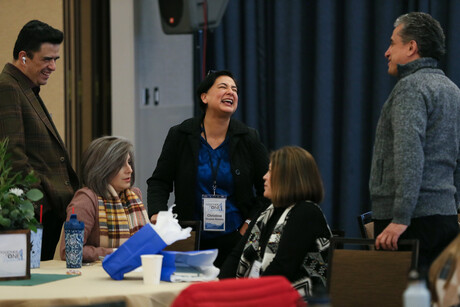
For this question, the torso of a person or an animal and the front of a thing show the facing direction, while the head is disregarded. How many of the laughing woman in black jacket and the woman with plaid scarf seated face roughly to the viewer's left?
0

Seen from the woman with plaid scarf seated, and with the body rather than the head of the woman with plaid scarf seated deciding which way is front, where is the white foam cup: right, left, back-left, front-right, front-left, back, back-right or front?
front-right

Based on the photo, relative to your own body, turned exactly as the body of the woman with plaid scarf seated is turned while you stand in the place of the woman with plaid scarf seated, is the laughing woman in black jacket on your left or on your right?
on your left

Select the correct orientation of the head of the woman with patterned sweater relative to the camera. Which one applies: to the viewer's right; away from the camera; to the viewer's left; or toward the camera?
to the viewer's left

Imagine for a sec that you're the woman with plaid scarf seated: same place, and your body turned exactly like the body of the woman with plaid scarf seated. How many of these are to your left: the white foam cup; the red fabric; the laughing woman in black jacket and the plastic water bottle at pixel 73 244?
1

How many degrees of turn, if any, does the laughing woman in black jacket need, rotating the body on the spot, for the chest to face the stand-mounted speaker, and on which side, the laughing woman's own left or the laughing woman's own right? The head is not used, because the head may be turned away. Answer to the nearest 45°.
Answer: approximately 180°

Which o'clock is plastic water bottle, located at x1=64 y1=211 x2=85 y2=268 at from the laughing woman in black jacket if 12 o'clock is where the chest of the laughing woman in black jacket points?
The plastic water bottle is roughly at 1 o'clock from the laughing woman in black jacket.

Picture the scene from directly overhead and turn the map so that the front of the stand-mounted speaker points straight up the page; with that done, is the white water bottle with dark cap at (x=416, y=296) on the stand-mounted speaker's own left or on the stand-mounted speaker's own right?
on the stand-mounted speaker's own left

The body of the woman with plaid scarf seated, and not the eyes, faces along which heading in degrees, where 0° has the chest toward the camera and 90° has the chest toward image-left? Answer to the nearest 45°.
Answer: approximately 315°

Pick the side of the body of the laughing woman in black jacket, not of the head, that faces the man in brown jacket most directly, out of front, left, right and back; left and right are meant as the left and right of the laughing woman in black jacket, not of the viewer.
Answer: right

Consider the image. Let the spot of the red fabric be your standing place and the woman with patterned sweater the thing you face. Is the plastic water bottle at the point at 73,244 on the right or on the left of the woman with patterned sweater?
left

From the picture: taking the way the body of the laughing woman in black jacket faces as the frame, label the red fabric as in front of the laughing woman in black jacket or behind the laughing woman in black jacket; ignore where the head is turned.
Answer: in front

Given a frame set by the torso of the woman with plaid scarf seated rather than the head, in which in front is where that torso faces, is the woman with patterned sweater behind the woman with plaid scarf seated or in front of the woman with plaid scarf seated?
in front

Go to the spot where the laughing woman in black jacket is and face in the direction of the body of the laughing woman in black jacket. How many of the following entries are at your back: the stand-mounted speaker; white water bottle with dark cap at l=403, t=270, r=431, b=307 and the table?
1

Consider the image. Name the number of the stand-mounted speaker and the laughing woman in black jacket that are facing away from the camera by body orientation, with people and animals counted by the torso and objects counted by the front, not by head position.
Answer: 0

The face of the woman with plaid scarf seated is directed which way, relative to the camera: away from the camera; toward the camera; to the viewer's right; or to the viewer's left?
to the viewer's right
